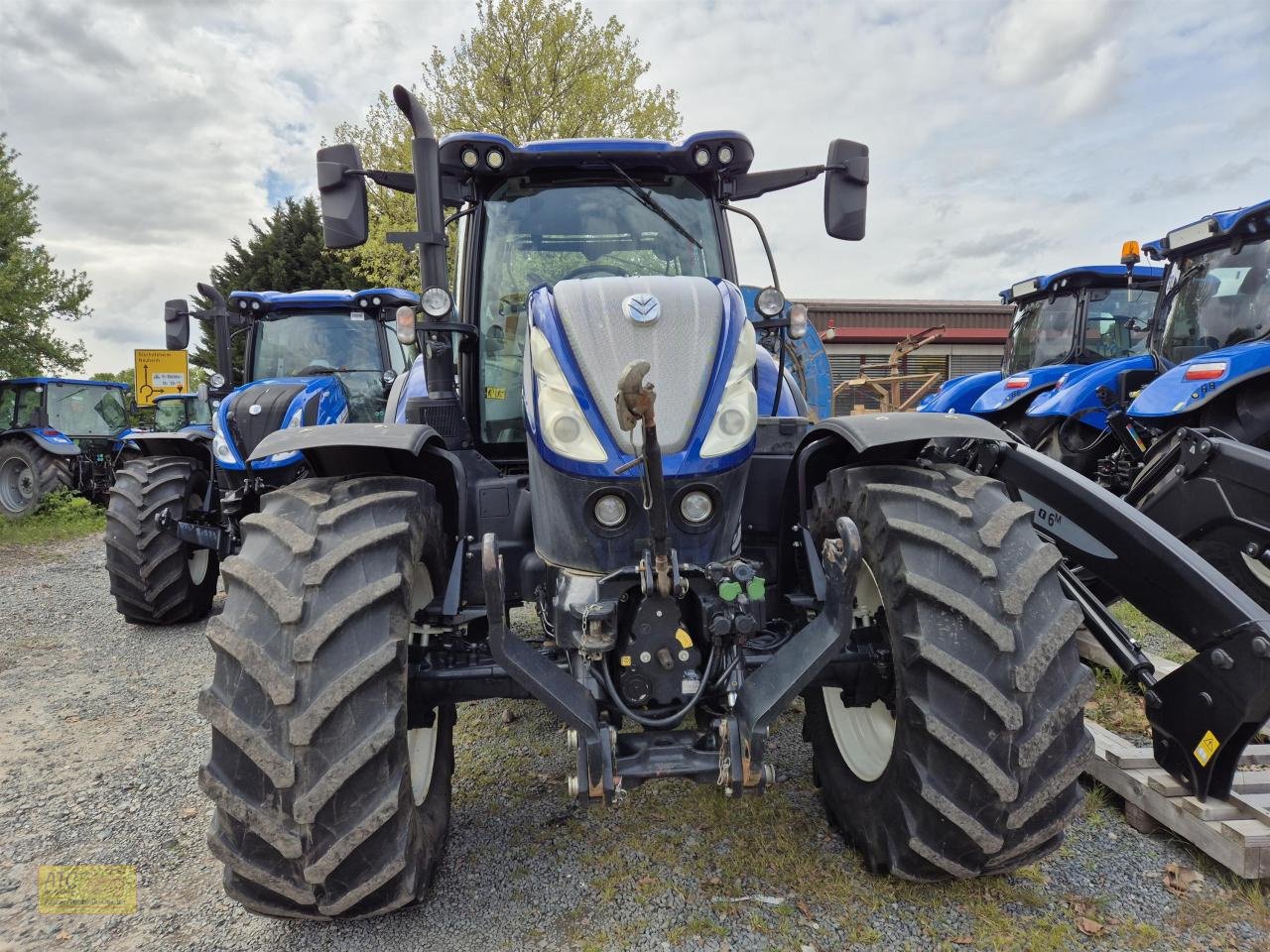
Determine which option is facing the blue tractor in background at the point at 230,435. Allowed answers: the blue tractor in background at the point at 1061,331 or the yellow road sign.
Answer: the yellow road sign

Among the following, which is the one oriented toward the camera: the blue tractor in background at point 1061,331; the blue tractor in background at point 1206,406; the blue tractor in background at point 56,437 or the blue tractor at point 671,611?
the blue tractor

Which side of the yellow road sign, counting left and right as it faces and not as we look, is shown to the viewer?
front

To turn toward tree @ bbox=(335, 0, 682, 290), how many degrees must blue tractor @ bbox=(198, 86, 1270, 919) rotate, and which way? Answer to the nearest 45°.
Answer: approximately 180°

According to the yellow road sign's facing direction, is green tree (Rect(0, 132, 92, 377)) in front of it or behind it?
behind

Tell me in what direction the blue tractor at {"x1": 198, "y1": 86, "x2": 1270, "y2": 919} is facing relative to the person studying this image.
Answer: facing the viewer
